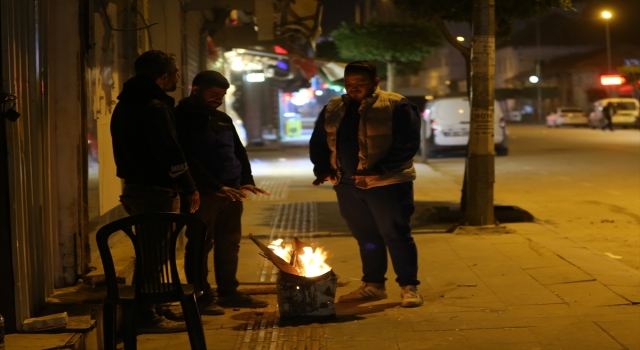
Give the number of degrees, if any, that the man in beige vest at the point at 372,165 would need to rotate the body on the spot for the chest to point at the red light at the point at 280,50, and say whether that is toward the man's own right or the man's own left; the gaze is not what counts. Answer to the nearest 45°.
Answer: approximately 135° to the man's own right

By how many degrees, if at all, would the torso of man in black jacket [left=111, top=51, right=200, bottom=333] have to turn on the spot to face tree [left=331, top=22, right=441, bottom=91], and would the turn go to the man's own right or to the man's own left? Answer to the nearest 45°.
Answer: approximately 90° to the man's own left

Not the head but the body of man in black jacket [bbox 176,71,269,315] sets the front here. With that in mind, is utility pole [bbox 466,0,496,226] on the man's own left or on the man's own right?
on the man's own left

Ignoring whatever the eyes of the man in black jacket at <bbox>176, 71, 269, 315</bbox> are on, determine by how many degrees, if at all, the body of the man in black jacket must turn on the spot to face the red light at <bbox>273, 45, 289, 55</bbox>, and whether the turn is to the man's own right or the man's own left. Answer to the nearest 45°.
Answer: approximately 135° to the man's own left

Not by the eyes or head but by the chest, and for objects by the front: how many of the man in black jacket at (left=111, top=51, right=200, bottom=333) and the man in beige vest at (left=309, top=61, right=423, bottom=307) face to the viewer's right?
1

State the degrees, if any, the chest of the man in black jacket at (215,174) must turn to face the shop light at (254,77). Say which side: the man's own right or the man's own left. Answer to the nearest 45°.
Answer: approximately 135° to the man's own left

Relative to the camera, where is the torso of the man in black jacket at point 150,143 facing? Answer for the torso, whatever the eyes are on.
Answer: to the viewer's right
